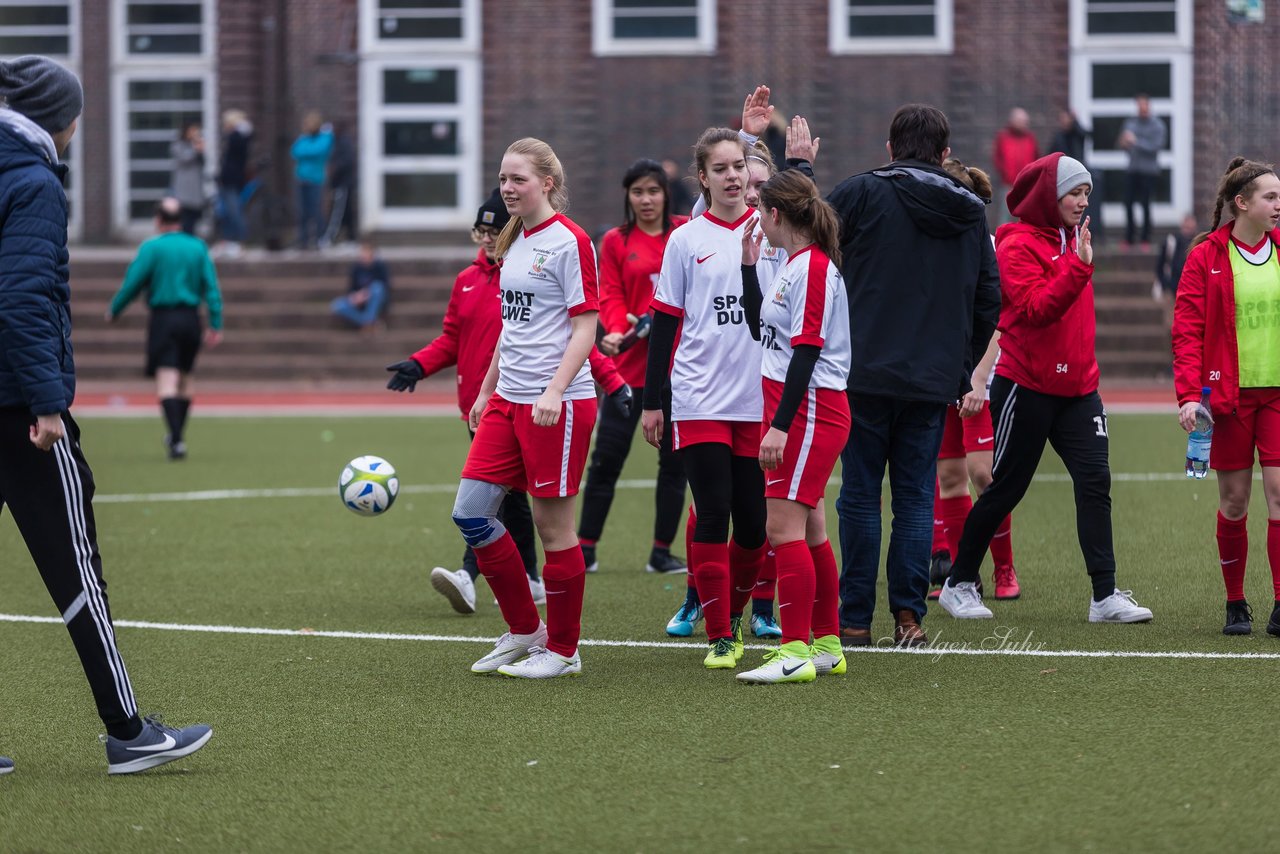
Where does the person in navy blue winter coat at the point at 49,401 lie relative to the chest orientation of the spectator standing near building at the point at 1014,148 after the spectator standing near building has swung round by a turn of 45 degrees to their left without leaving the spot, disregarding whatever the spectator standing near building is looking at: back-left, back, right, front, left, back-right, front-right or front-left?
front-right

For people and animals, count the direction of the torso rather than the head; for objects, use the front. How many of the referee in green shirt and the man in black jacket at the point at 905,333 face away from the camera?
2

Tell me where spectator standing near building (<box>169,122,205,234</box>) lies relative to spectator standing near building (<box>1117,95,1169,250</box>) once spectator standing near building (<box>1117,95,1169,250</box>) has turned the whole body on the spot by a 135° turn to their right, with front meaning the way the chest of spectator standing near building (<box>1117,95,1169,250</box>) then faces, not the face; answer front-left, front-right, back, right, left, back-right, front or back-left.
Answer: front-left

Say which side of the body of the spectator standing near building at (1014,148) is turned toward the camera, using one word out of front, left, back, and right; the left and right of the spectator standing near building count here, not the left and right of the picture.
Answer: front

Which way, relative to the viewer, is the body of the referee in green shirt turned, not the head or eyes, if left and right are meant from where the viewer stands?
facing away from the viewer

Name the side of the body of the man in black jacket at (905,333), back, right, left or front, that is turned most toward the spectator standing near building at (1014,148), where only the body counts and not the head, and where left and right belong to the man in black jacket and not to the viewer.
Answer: front

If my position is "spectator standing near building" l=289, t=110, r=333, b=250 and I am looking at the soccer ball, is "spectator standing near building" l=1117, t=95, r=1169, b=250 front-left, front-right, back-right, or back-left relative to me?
front-left

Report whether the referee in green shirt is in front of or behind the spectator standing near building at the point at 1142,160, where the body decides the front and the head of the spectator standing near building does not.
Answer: in front

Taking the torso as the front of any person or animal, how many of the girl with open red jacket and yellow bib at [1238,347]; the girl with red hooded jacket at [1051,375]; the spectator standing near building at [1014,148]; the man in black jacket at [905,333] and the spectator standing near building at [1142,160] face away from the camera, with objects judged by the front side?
1

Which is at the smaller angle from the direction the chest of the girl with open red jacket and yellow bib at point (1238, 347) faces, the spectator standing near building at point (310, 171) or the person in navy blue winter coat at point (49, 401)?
the person in navy blue winter coat

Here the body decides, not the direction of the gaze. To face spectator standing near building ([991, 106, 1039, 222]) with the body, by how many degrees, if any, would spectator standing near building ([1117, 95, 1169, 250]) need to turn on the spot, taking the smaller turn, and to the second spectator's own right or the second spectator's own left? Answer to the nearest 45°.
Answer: approximately 45° to the second spectator's own right

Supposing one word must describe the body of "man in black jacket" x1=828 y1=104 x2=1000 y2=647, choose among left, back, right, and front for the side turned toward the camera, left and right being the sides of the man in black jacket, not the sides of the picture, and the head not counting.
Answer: back

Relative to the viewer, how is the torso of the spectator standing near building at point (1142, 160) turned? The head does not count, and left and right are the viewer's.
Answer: facing the viewer
